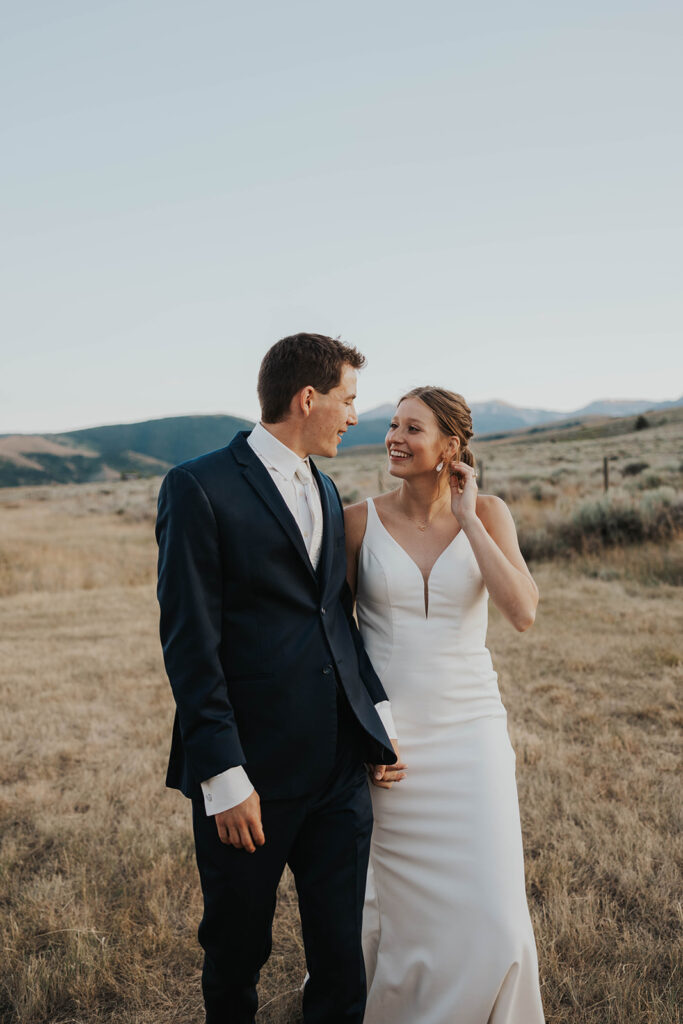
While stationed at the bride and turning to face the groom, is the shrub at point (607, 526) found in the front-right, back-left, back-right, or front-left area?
back-right

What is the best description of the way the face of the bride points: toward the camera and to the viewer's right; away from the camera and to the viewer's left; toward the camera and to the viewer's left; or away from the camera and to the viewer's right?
toward the camera and to the viewer's left

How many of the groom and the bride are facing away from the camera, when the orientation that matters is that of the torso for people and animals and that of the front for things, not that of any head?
0

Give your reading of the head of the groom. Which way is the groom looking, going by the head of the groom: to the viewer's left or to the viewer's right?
to the viewer's right

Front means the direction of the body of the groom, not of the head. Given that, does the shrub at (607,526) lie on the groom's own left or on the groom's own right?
on the groom's own left

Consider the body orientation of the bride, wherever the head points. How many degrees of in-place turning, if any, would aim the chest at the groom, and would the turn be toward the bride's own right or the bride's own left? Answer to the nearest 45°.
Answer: approximately 45° to the bride's own right

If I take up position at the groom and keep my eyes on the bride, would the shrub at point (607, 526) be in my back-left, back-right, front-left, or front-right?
front-left

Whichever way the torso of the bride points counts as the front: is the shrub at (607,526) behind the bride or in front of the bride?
behind

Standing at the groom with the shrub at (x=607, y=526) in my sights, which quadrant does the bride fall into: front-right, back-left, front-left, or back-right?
front-right

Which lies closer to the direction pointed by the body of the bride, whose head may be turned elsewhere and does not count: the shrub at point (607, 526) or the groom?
the groom

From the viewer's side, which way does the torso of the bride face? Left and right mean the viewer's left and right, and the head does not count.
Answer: facing the viewer

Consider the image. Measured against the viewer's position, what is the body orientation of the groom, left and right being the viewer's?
facing the viewer and to the right of the viewer
